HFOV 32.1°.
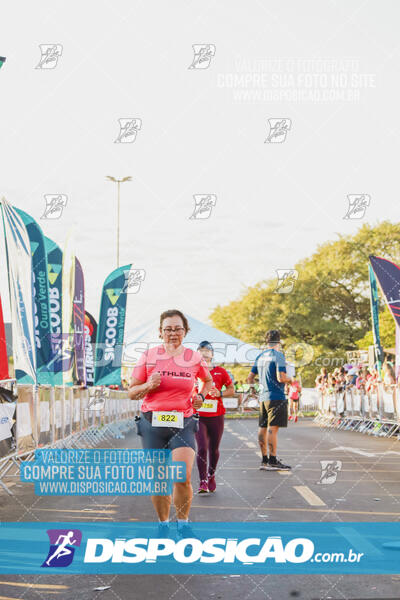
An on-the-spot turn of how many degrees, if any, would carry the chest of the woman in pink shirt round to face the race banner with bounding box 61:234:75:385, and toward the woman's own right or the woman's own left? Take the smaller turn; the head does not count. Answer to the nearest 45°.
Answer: approximately 180°

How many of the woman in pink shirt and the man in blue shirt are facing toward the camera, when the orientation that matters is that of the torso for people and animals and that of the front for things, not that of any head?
1

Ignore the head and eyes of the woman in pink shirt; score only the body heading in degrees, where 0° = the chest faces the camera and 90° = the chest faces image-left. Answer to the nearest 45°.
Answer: approximately 0°

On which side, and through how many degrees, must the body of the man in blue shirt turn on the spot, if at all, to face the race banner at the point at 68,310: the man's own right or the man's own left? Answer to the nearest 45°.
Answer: approximately 90° to the man's own left

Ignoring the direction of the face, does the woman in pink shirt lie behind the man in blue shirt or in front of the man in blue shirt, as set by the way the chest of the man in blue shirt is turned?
behind

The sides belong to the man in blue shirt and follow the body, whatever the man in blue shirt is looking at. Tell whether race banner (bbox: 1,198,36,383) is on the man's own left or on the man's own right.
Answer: on the man's own left

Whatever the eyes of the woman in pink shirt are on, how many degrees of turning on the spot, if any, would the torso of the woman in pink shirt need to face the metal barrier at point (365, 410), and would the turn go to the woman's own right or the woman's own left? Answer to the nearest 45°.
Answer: approximately 180°

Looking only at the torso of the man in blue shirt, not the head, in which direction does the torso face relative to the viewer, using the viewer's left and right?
facing away from the viewer and to the right of the viewer

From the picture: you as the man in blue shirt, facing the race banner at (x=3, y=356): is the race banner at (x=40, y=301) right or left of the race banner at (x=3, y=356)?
right

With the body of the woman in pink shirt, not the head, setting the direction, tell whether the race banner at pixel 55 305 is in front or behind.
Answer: behind
